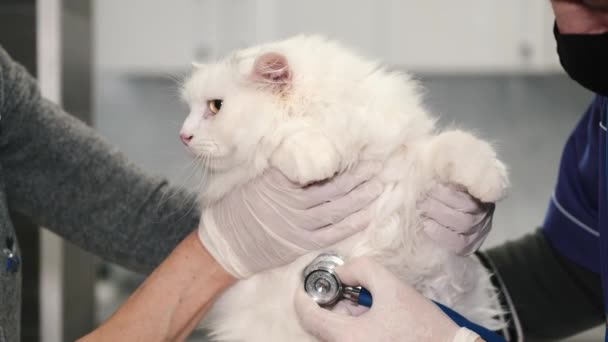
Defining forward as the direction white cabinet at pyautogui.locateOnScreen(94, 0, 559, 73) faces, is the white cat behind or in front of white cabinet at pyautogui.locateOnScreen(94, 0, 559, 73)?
in front

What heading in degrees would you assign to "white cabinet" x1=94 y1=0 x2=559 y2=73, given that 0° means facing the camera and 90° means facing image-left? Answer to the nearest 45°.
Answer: approximately 0°

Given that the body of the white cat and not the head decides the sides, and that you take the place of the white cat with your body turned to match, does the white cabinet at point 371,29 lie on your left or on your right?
on your right
